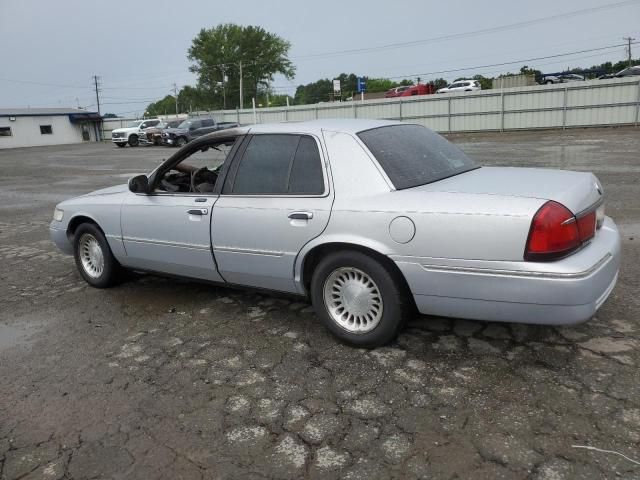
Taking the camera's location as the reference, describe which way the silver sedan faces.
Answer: facing away from the viewer and to the left of the viewer

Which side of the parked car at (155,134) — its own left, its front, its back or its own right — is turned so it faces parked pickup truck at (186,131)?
left

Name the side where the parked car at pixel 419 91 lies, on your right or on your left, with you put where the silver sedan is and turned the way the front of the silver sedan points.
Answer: on your right

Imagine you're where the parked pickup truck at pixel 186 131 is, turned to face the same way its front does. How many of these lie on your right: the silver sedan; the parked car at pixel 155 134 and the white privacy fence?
1

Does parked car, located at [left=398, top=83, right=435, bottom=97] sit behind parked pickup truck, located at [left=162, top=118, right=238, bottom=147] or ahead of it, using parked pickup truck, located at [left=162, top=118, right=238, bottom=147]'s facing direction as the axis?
behind

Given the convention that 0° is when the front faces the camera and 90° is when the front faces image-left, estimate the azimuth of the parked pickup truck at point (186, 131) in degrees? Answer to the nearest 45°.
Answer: approximately 45°
